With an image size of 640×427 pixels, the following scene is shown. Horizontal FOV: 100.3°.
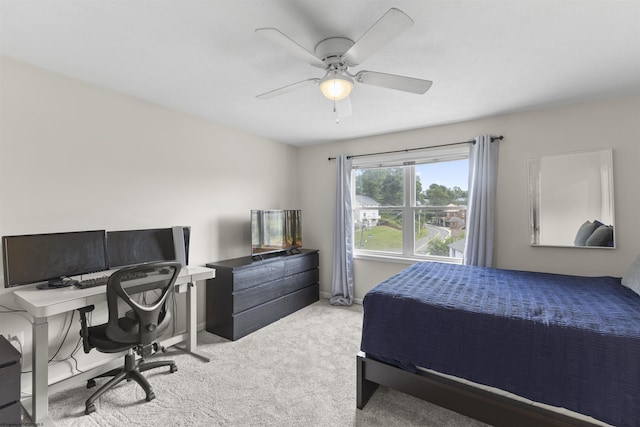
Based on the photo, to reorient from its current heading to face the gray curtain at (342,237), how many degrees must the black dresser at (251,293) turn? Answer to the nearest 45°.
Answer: approximately 90° to its left

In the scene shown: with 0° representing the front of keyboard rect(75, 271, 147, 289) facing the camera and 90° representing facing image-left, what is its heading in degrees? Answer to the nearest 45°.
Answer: approximately 315°

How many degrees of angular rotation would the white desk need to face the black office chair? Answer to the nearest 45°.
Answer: approximately 45° to its left

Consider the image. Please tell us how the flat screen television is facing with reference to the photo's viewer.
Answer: facing the viewer and to the right of the viewer

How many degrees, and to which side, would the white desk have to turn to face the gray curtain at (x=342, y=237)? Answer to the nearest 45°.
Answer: approximately 45° to its left

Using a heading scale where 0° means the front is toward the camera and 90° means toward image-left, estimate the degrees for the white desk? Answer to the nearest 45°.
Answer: approximately 315°

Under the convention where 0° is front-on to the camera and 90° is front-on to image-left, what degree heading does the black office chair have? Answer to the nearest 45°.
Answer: approximately 135°

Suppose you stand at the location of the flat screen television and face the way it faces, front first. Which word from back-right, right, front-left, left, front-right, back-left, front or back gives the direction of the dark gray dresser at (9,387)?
right

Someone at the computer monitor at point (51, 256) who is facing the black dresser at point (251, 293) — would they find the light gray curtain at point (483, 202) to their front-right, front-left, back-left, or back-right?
front-right

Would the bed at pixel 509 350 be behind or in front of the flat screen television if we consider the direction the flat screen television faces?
in front

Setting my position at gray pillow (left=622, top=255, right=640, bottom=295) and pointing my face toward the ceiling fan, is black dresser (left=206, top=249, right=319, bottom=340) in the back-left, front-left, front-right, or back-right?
front-right

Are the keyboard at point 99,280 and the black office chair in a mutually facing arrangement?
yes

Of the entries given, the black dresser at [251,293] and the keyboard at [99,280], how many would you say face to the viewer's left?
0

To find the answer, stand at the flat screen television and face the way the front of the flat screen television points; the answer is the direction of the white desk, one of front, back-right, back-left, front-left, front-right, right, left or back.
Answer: right

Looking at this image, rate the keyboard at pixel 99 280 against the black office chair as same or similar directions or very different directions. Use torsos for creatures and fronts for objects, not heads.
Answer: very different directions

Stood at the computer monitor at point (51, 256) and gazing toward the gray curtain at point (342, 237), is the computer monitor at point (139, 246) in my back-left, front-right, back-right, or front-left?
front-left

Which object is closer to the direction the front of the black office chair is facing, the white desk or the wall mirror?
the white desk

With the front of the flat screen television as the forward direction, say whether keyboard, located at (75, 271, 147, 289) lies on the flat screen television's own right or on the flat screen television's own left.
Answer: on the flat screen television's own right
